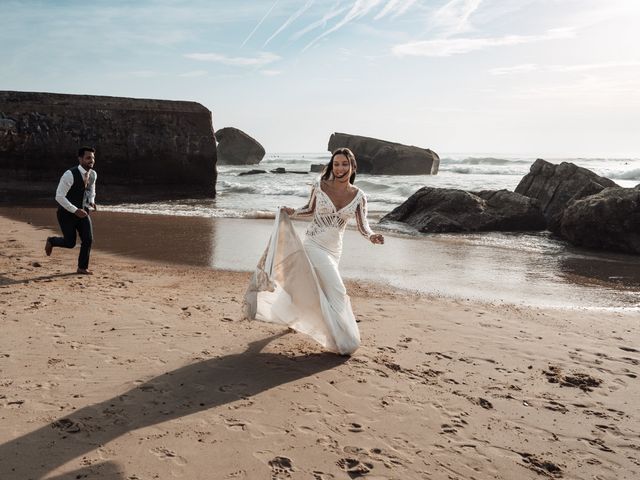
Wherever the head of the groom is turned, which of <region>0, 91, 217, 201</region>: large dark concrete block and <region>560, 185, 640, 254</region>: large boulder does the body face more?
the large boulder

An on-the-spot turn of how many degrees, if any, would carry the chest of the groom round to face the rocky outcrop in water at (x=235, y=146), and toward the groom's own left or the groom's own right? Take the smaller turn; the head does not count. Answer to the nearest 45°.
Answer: approximately 135° to the groom's own left

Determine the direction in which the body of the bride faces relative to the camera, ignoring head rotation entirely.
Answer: toward the camera

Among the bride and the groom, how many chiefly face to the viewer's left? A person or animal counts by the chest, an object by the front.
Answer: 0

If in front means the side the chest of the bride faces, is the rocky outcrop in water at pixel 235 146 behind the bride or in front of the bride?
behind

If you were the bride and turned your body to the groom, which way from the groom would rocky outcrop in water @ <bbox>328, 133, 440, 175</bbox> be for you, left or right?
right

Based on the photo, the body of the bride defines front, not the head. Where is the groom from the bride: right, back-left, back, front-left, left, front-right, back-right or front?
back-right

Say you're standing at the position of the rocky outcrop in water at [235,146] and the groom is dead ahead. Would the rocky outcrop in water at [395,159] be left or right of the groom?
left

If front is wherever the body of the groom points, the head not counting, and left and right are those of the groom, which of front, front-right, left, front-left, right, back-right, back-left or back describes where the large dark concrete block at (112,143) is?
back-left

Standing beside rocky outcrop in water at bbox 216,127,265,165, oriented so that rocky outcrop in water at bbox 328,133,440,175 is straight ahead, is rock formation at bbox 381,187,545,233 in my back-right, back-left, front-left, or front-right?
front-right

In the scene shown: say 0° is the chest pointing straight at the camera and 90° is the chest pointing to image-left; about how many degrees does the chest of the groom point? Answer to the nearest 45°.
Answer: approximately 315°

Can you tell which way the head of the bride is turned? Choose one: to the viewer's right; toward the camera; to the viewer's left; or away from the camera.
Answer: toward the camera

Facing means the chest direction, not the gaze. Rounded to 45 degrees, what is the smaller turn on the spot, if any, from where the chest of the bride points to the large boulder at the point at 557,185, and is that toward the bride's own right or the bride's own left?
approximately 135° to the bride's own left

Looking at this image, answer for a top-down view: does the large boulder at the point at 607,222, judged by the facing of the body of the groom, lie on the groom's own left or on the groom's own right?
on the groom's own left

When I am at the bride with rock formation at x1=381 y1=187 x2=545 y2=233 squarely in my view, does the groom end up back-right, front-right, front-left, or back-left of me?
front-left
